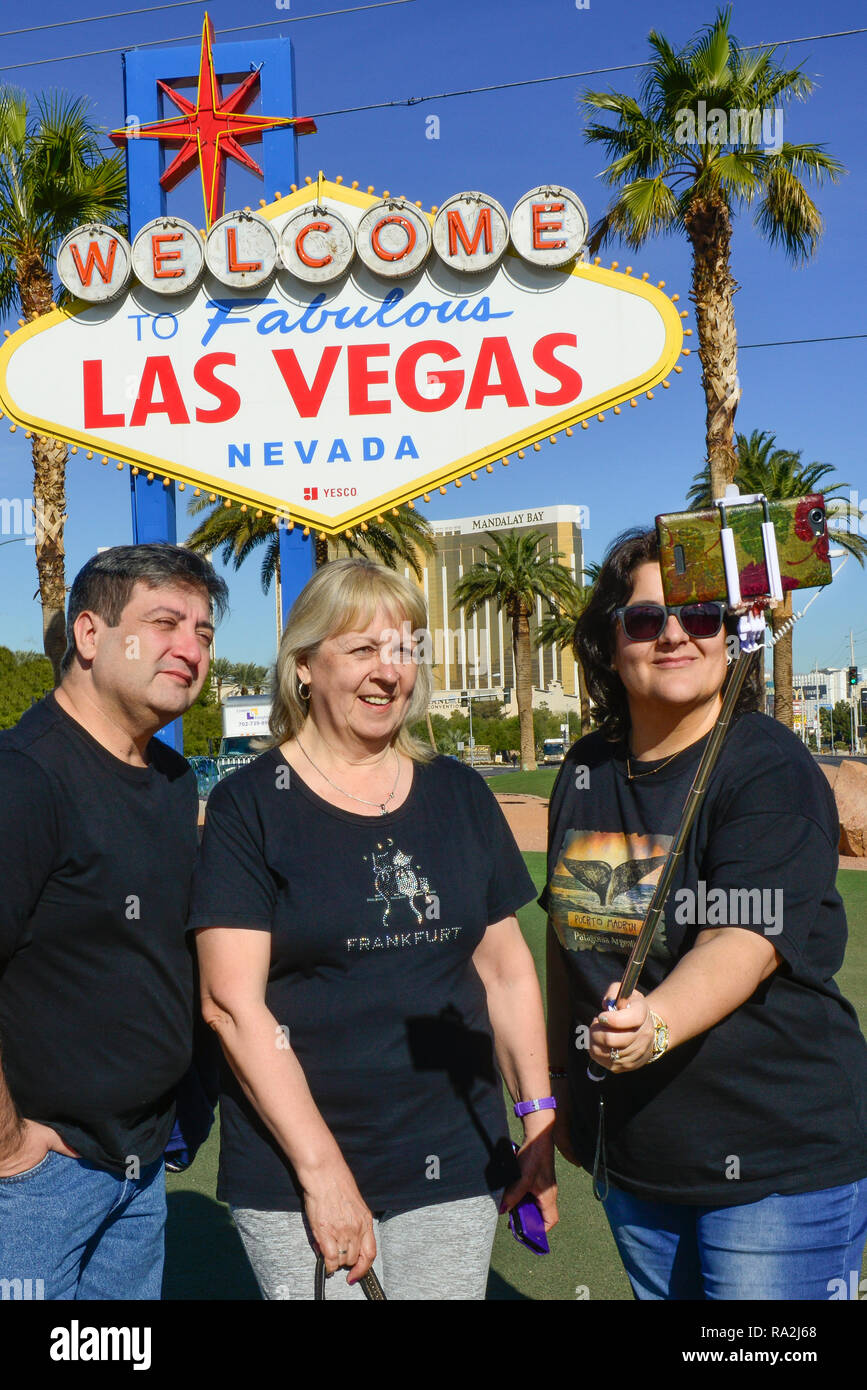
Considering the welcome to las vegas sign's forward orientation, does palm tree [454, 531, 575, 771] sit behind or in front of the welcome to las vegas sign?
behind

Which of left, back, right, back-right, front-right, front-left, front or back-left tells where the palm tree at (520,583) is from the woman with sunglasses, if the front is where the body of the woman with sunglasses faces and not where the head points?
back-right

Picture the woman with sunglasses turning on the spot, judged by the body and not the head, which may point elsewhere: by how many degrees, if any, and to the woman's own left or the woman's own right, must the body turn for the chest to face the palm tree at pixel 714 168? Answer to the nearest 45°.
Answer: approximately 135° to the woman's own right

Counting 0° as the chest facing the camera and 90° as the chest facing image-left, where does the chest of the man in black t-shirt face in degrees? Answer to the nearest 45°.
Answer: approximately 315°

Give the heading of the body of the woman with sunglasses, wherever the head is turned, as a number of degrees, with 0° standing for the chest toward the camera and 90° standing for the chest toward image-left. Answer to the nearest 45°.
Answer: approximately 45°

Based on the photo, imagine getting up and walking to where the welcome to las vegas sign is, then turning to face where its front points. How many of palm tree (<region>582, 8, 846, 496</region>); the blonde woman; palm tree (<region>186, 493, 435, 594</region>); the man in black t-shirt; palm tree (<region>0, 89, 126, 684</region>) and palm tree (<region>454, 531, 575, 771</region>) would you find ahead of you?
2

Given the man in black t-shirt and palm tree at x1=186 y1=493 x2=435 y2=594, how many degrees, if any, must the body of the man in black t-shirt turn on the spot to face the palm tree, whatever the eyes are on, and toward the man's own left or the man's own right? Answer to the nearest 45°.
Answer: approximately 135° to the man's own left

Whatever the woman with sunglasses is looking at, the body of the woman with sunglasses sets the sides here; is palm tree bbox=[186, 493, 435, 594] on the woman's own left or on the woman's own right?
on the woman's own right

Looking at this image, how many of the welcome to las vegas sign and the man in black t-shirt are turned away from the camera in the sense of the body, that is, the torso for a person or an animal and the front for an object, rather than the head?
0

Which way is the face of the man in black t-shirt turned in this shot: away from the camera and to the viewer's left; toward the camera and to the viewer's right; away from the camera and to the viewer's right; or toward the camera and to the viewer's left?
toward the camera and to the viewer's right

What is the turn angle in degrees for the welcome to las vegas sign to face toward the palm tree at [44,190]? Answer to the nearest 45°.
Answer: approximately 135° to its right
